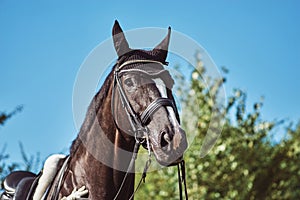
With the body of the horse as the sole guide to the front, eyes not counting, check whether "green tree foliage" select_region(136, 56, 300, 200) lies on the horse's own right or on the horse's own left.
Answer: on the horse's own left

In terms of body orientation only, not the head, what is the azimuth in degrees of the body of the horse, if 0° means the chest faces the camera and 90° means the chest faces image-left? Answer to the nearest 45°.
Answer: approximately 315°
